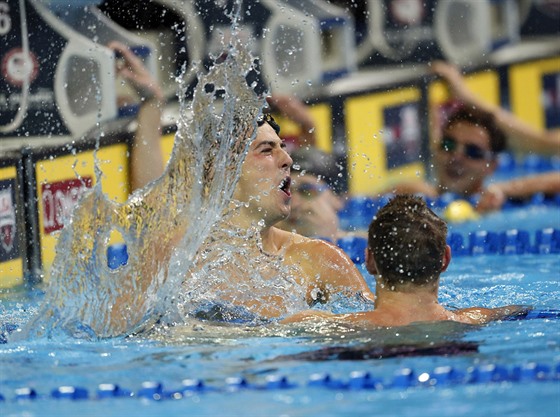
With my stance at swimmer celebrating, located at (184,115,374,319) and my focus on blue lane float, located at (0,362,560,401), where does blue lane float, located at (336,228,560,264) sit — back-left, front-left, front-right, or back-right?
back-left

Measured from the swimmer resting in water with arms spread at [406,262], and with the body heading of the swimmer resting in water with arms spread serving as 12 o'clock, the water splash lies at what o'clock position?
The water splash is roughly at 10 o'clock from the swimmer resting in water with arms spread.

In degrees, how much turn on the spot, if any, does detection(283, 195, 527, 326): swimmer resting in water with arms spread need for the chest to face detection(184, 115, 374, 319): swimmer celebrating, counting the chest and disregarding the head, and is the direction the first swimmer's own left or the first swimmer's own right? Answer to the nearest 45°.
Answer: approximately 45° to the first swimmer's own left

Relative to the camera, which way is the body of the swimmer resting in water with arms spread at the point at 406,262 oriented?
away from the camera

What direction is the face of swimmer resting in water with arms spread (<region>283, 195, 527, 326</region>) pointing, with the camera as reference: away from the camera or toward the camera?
away from the camera

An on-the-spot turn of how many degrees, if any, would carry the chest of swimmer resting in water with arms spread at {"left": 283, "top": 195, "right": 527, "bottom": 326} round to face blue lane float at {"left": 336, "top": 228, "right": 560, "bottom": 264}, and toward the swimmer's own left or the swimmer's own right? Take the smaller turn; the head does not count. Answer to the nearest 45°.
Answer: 0° — they already face it
